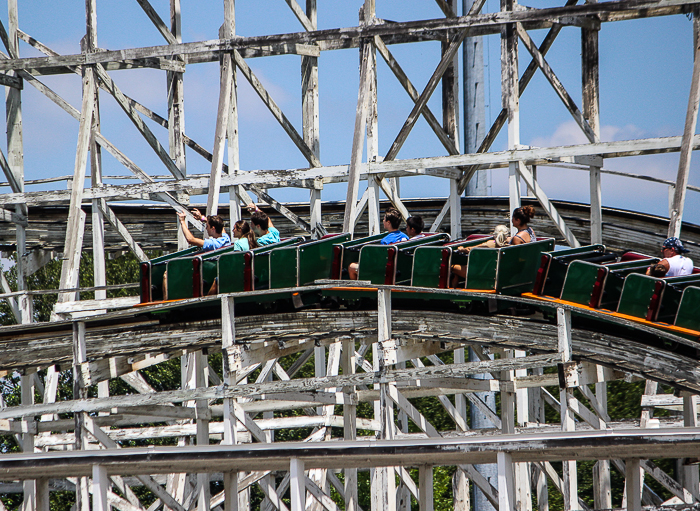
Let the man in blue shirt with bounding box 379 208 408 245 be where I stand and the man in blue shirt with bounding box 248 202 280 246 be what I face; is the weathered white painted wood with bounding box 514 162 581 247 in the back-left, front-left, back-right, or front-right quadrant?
back-right

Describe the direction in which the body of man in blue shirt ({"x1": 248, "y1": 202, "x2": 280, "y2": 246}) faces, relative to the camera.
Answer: to the viewer's left

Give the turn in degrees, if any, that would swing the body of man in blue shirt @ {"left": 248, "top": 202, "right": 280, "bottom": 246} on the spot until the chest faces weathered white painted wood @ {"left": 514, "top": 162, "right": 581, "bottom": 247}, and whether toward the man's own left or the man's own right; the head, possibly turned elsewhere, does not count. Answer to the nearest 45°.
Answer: approximately 180°

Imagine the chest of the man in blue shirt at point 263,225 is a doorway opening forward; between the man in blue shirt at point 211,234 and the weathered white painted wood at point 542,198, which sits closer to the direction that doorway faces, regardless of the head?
the man in blue shirt

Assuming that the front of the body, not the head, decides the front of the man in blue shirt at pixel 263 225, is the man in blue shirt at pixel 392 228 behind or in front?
behind

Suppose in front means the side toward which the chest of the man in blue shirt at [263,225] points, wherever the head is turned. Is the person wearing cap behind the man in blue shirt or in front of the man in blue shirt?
behind

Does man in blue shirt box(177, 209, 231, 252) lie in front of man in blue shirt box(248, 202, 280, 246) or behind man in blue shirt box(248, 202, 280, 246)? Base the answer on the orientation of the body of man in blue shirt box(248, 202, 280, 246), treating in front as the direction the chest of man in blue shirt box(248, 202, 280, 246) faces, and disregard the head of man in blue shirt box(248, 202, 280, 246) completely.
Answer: in front

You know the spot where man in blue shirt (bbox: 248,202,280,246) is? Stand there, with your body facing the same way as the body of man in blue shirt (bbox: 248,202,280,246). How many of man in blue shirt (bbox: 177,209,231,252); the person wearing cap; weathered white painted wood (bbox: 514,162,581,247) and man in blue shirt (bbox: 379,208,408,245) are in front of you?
1

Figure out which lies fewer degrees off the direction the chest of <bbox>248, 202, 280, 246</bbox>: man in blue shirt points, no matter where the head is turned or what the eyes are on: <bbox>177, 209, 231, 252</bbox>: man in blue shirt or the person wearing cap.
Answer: the man in blue shirt
